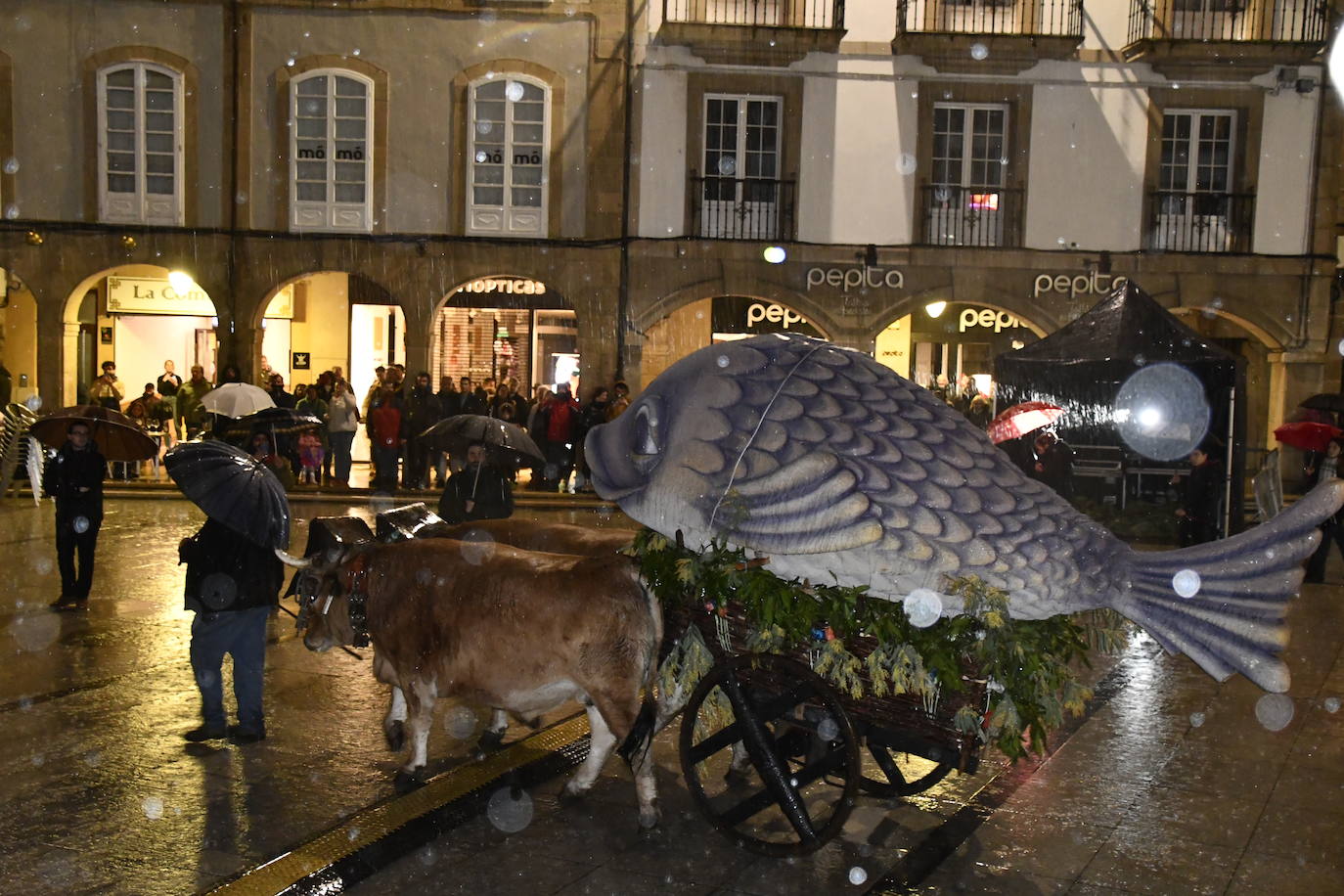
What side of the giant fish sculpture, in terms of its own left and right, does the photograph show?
left

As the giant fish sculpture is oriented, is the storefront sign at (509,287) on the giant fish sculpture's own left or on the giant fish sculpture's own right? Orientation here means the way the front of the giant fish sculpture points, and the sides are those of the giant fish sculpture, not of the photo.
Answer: on the giant fish sculpture's own right

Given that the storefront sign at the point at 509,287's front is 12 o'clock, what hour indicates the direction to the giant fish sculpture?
The giant fish sculpture is roughly at 12 o'clock from the storefront sign.

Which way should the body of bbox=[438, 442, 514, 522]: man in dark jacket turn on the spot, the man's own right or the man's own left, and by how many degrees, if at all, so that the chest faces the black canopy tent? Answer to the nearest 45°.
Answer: approximately 135° to the man's own left

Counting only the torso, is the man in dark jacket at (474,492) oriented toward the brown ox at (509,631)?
yes

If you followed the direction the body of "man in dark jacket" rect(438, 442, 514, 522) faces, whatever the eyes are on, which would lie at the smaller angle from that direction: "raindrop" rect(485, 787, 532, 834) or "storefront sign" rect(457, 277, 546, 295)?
the raindrop

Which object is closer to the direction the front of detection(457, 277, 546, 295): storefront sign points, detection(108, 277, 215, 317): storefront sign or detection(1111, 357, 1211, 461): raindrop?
the raindrop

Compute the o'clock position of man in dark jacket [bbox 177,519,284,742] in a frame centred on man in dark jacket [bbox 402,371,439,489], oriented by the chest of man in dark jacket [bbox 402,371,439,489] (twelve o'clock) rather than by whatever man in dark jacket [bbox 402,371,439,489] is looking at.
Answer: man in dark jacket [bbox 177,519,284,742] is roughly at 12 o'clock from man in dark jacket [bbox 402,371,439,489].

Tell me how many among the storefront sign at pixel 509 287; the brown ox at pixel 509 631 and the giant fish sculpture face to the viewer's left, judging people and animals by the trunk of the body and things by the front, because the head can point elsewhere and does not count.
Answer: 2

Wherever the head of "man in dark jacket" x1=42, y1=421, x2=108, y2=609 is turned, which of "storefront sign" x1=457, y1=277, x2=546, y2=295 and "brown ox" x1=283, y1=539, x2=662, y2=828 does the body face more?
the brown ox
